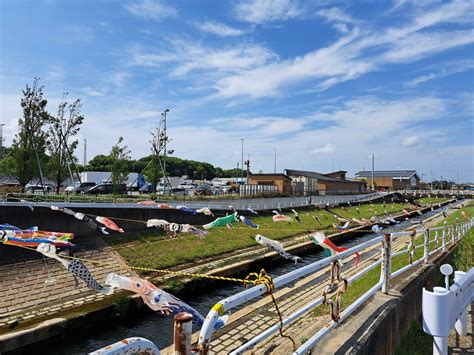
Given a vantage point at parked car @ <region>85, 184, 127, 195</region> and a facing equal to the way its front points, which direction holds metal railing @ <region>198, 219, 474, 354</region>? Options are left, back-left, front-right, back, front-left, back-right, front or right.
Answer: left

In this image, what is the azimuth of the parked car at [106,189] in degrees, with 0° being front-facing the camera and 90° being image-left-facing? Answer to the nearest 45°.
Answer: approximately 90°

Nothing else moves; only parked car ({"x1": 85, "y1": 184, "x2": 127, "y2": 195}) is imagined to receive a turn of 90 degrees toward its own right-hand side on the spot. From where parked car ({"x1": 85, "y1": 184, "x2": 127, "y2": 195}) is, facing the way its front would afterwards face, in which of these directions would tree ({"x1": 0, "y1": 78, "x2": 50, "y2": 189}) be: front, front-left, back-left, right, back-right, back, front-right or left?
back-left

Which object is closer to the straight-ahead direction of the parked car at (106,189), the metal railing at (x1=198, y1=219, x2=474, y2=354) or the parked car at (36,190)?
the parked car

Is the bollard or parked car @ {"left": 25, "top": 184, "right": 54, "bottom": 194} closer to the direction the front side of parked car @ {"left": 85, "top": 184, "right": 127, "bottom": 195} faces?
the parked car

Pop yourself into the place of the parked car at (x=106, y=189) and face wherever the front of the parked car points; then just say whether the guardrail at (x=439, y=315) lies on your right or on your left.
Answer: on your left

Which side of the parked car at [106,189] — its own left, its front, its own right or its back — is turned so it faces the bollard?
left
